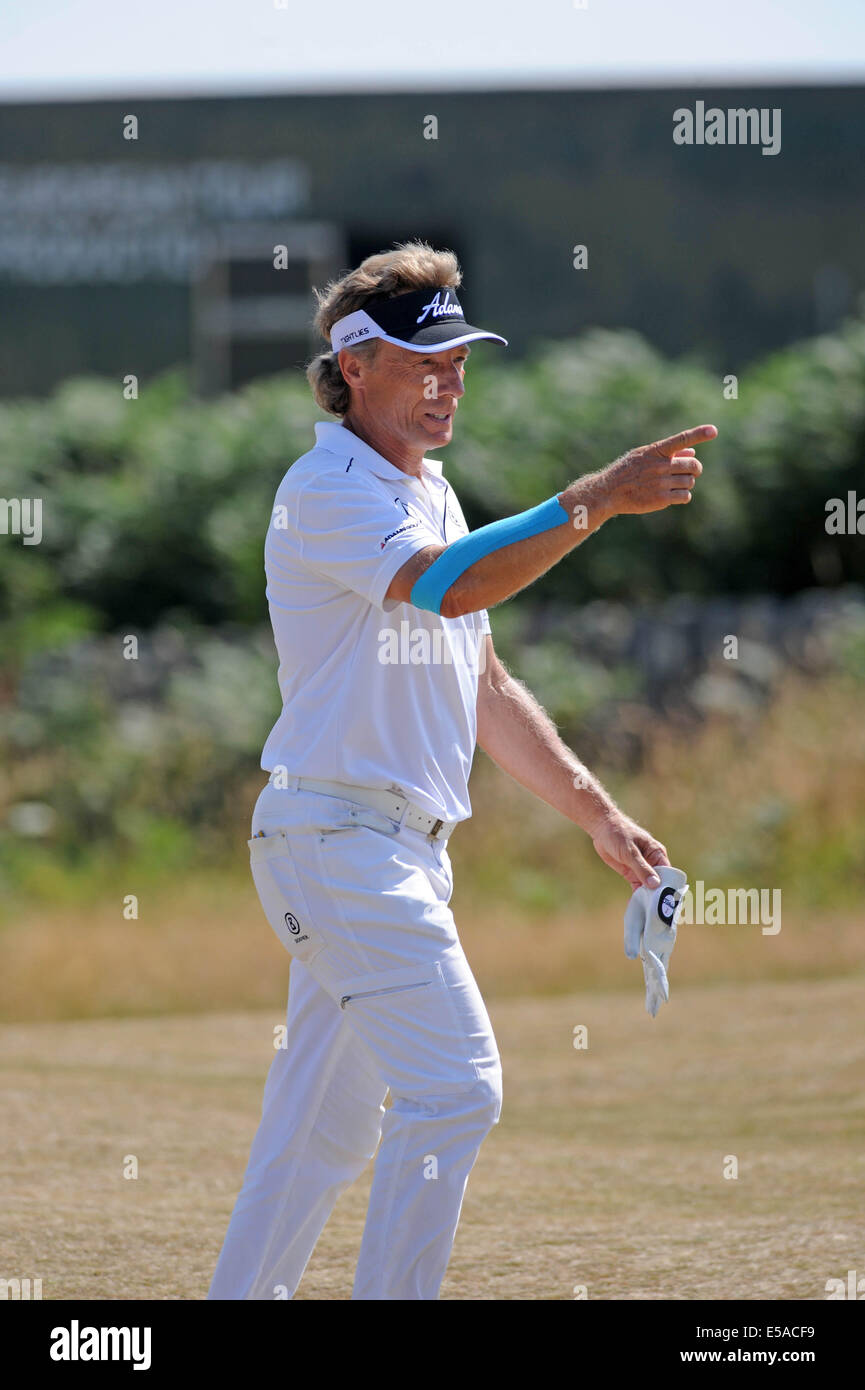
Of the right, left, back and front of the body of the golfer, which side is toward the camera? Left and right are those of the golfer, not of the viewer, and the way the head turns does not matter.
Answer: right

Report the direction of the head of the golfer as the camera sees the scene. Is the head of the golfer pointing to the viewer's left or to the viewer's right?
to the viewer's right
